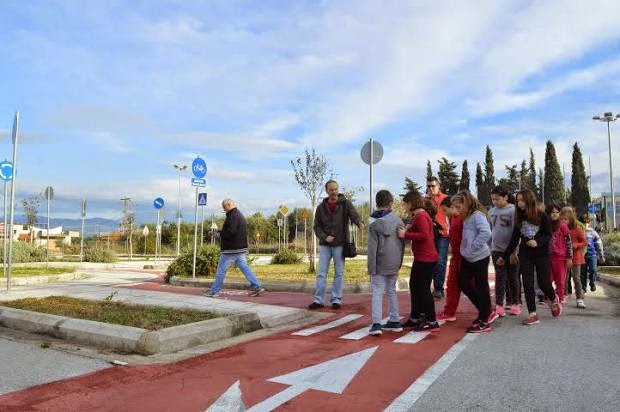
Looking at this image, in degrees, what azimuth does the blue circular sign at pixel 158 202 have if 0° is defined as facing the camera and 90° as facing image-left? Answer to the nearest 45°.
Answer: approximately 0°

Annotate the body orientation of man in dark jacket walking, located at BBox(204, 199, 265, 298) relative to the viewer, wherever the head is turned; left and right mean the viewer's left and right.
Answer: facing to the left of the viewer

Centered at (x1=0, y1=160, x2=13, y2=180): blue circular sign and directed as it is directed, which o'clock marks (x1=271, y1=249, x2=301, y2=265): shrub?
The shrub is roughly at 8 o'clock from the blue circular sign.

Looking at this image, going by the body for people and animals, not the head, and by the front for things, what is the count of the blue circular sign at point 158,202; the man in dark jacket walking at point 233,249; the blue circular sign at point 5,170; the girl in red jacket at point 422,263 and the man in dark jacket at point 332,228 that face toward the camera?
3

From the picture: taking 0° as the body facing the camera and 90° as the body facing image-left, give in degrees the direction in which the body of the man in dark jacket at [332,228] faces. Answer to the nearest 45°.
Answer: approximately 0°

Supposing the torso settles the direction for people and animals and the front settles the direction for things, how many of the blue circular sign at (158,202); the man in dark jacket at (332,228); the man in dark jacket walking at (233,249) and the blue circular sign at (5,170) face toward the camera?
3

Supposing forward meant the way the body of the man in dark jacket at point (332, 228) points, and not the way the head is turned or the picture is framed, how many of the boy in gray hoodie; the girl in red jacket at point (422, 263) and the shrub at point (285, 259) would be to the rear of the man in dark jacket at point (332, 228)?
1

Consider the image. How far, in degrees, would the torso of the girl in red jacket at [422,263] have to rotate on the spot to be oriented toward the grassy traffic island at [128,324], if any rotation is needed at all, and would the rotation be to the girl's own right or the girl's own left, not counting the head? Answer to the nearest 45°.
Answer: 0° — they already face it

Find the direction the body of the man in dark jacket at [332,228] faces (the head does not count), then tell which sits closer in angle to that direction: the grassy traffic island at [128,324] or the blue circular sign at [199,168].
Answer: the grassy traffic island

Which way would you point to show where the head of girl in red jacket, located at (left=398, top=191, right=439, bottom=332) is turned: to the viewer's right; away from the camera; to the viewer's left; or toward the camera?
to the viewer's left
